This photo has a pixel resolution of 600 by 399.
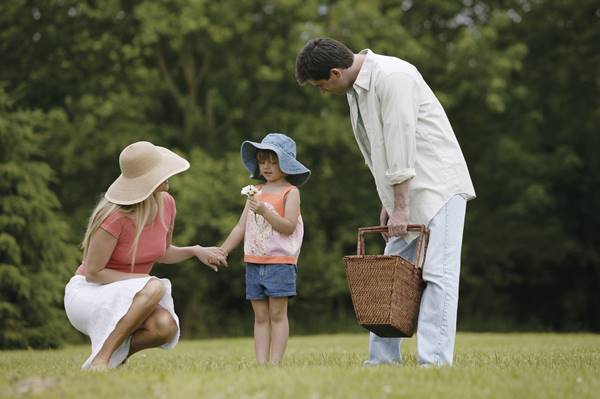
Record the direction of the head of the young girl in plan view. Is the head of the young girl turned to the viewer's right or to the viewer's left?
to the viewer's left

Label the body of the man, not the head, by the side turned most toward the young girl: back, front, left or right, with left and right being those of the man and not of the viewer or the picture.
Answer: front

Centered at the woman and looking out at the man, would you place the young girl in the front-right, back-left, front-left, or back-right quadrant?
front-left

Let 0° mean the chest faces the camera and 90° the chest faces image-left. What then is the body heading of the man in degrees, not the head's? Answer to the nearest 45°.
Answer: approximately 90°

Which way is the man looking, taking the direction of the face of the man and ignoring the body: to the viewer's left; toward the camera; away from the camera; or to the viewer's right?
to the viewer's left

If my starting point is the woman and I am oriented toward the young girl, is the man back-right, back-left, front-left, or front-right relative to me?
front-right

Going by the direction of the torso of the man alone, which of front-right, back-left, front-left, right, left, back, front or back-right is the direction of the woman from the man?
front

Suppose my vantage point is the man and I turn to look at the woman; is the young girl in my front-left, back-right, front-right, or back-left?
front-right

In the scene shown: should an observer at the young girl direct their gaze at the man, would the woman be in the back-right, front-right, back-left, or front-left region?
back-right
